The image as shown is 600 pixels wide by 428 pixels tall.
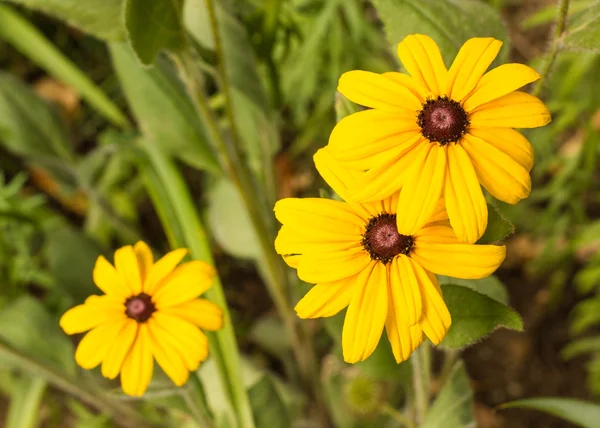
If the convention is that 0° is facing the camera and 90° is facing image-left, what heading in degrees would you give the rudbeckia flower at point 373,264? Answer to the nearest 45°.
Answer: approximately 0°

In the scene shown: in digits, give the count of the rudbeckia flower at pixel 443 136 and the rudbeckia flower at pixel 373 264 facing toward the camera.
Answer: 2
